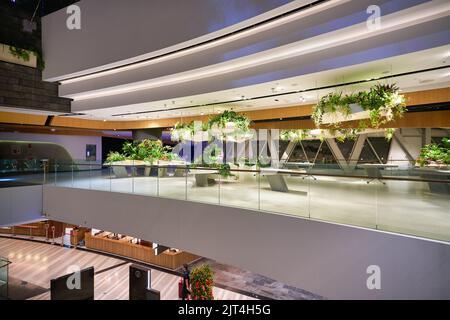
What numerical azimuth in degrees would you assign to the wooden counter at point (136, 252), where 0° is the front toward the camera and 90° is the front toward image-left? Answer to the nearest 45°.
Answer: approximately 45°

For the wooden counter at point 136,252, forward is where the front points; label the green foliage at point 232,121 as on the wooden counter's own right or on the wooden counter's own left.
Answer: on the wooden counter's own left

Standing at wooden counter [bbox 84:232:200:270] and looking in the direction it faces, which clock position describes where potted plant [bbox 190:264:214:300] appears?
The potted plant is roughly at 10 o'clock from the wooden counter.

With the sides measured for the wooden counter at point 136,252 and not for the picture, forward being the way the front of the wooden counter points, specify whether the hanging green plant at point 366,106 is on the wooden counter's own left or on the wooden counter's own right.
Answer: on the wooden counter's own left
